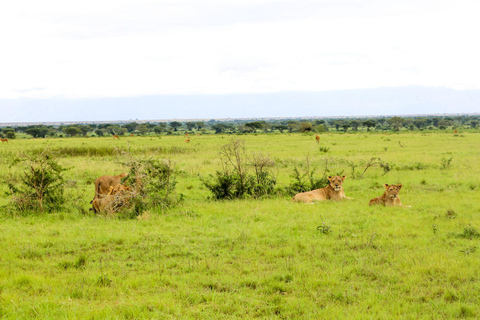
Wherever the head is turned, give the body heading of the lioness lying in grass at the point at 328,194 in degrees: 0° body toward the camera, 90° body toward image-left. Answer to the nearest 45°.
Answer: approximately 270°

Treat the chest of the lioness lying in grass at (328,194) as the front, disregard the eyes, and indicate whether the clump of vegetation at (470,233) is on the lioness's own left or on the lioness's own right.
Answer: on the lioness's own right

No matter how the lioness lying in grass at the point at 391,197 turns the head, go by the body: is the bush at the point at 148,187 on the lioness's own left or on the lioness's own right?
on the lioness's own right

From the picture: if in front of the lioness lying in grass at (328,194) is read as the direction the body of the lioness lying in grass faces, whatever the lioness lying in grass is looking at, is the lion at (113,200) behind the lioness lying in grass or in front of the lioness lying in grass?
behind

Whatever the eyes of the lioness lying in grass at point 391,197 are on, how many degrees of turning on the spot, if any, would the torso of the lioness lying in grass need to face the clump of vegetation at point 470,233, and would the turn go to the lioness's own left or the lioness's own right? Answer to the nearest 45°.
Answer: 0° — it already faces it

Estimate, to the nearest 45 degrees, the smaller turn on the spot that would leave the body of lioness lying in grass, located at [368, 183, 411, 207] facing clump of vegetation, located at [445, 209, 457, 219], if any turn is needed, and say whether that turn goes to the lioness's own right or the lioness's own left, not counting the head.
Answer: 0° — it already faces it

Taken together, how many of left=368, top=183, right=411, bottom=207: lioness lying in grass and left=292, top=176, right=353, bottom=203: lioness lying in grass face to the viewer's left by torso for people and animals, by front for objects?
0

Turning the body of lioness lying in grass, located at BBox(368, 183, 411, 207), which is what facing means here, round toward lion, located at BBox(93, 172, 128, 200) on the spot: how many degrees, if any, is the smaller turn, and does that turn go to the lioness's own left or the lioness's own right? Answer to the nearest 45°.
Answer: approximately 135° to the lioness's own right
